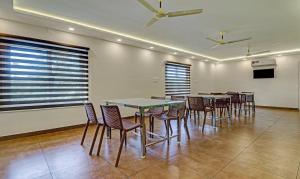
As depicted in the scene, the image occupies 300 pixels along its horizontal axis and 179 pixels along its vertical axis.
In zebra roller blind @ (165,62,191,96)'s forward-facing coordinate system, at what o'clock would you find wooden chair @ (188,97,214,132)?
The wooden chair is roughly at 1 o'clock from the zebra roller blind.

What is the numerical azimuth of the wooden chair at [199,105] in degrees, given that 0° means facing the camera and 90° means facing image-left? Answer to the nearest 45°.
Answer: approximately 225°

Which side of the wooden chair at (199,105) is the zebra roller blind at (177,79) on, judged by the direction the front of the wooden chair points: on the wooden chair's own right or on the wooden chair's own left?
on the wooden chair's own left

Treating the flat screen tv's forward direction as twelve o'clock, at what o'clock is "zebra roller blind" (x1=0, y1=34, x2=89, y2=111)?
The zebra roller blind is roughly at 1 o'clock from the flat screen tv.

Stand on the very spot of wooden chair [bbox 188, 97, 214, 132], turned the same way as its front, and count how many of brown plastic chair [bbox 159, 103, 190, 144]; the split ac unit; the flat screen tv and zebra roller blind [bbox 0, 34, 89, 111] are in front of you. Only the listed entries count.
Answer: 2

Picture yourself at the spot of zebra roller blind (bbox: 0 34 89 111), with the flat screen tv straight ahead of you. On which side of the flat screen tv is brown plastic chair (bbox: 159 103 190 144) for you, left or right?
right

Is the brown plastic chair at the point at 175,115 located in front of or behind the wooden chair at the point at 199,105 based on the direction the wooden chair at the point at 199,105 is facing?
behind

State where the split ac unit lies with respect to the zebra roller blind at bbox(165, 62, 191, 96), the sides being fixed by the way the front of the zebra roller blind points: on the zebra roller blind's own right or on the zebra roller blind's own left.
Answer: on the zebra roller blind's own left

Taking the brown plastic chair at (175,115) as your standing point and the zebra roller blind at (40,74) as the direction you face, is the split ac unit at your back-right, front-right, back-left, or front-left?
back-right

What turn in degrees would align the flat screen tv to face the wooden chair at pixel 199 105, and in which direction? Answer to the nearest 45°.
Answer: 0° — it already faces it

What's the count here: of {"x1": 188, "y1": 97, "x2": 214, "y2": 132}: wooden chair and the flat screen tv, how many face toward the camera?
1

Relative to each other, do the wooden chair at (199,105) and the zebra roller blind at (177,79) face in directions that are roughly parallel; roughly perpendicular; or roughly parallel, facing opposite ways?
roughly perpendicular
